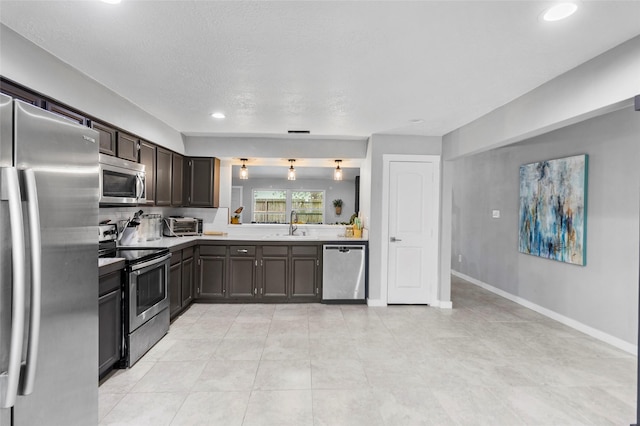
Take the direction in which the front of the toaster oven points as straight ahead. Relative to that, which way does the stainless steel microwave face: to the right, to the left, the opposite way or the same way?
the same way

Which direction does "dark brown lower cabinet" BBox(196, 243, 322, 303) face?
toward the camera

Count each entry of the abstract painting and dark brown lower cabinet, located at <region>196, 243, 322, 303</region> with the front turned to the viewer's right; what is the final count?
0

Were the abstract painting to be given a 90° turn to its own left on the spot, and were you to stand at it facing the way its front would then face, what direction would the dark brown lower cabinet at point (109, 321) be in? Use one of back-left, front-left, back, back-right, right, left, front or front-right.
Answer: right

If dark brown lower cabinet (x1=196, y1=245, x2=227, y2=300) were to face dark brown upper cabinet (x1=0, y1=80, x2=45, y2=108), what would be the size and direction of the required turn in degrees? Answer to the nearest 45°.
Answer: approximately 45° to its right

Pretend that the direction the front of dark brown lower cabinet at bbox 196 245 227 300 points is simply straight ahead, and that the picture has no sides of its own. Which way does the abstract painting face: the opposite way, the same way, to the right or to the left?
to the right

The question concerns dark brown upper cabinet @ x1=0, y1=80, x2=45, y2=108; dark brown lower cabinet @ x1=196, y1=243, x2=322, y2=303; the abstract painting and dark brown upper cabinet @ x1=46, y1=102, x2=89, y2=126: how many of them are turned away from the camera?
0

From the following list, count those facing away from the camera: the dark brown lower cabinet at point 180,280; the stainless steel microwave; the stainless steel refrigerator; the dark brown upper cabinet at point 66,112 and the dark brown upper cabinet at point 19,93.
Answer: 0

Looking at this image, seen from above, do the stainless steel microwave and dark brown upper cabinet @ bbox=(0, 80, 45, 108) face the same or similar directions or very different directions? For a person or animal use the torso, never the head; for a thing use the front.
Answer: same or similar directions

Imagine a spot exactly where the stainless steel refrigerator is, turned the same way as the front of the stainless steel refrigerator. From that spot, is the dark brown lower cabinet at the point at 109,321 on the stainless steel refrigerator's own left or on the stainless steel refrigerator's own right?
on the stainless steel refrigerator's own left

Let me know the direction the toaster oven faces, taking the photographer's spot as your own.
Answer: facing the viewer and to the right of the viewer

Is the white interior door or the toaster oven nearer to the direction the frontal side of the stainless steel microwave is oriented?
the white interior door

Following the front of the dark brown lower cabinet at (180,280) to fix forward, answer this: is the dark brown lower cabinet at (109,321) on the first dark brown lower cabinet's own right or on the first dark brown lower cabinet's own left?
on the first dark brown lower cabinet's own right

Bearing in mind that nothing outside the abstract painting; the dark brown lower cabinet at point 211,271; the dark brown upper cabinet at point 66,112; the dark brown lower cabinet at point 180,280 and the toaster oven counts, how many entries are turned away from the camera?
0

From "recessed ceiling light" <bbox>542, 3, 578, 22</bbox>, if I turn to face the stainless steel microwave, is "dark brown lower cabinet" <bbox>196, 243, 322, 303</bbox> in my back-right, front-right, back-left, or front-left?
front-right

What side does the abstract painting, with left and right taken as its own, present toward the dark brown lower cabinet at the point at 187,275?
front
